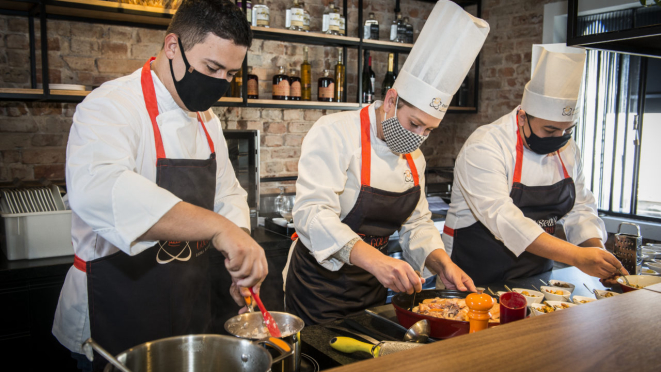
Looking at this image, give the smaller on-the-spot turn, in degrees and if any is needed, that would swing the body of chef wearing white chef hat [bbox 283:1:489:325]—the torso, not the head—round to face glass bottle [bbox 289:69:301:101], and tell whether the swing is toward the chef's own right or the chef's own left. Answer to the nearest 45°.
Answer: approximately 135° to the chef's own left

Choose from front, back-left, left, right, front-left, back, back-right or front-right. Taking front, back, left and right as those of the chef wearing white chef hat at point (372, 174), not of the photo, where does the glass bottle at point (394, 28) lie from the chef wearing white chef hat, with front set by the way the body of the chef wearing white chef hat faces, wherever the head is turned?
back-left

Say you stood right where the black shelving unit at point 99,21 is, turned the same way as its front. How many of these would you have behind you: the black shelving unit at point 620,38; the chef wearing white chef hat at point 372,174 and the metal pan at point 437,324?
0

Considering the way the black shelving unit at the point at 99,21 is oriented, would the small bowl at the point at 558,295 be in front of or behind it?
in front

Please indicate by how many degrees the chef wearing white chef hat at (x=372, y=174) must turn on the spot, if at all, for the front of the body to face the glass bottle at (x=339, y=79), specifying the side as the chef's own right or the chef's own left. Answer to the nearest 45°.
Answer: approximately 135° to the chef's own left

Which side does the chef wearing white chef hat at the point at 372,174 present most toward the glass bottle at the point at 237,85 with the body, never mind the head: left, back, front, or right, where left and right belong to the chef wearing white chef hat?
back

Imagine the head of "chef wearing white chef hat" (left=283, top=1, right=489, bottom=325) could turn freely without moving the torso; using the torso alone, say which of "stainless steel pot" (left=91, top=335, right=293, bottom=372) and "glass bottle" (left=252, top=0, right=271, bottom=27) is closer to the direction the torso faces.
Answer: the stainless steel pot

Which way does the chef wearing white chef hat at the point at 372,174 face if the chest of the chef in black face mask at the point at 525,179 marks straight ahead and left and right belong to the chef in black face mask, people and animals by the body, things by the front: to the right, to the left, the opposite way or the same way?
the same way

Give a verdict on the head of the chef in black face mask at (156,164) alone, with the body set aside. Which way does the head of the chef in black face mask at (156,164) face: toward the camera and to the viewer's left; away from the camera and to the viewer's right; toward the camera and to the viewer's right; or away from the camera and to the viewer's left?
toward the camera and to the viewer's right

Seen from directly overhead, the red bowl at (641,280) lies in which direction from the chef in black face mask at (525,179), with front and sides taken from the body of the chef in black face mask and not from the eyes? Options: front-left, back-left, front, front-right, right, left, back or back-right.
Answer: front

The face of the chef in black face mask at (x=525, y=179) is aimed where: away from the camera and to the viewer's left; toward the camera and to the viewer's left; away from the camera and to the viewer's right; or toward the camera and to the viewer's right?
toward the camera and to the viewer's right

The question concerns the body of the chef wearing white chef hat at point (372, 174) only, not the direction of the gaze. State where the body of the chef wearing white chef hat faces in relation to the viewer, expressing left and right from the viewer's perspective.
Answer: facing the viewer and to the right of the viewer

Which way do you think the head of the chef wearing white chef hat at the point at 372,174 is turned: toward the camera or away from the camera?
toward the camera

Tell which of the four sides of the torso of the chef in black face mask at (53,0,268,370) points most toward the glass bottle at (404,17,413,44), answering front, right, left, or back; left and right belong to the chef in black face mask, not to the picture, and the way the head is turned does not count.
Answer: left

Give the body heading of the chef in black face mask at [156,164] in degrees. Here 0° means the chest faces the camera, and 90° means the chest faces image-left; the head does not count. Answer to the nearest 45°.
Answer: approximately 315°

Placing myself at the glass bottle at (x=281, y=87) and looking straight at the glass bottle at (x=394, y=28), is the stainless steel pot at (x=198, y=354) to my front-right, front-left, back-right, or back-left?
back-right
